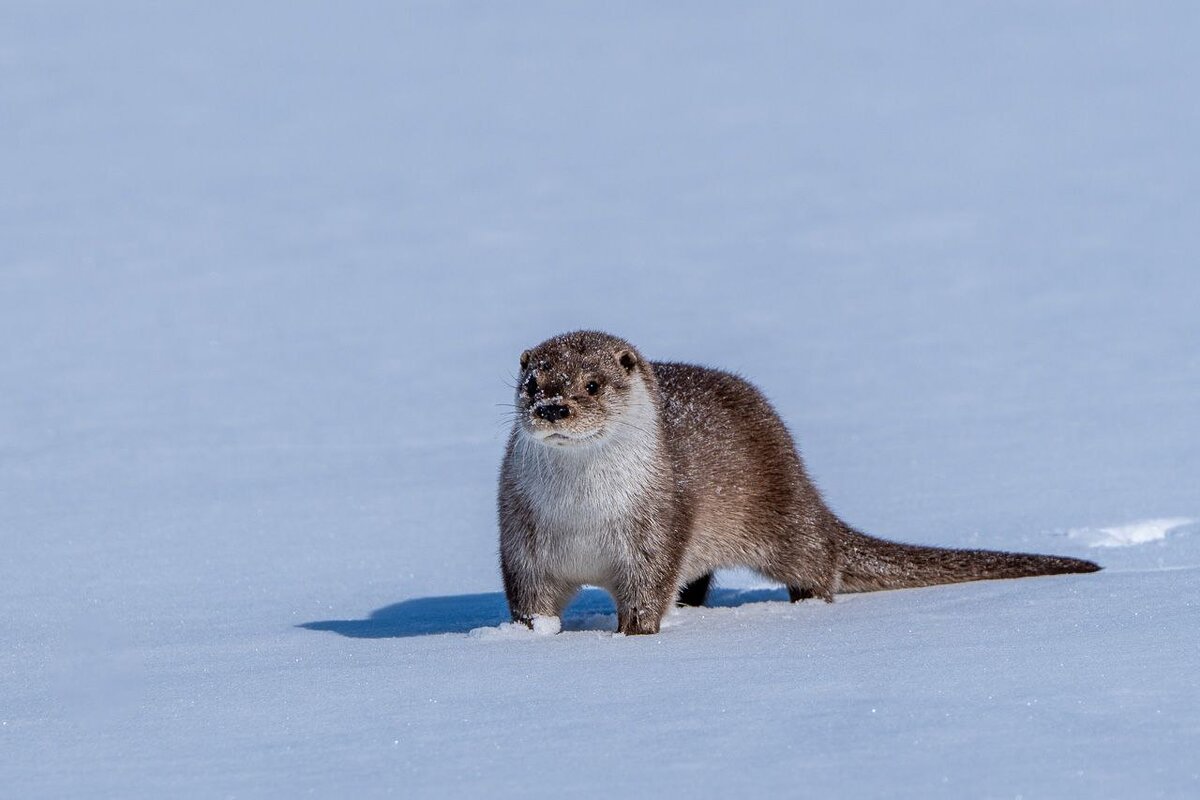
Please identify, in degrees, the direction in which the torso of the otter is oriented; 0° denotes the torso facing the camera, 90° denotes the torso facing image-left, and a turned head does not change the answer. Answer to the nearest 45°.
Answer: approximately 45°

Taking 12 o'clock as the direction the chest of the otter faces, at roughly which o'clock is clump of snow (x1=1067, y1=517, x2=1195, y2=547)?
The clump of snow is roughly at 6 o'clock from the otter.
